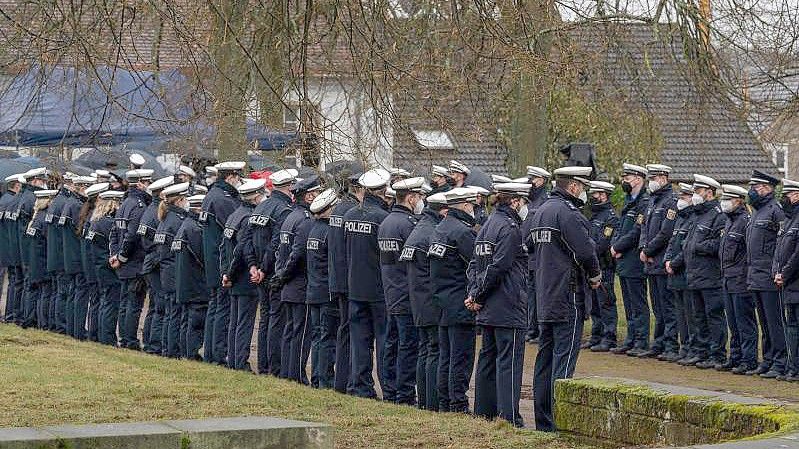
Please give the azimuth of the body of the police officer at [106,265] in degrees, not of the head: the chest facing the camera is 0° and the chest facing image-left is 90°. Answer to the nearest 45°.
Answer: approximately 225°

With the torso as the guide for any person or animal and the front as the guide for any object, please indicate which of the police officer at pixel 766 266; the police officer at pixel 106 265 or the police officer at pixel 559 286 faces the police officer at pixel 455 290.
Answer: the police officer at pixel 766 266

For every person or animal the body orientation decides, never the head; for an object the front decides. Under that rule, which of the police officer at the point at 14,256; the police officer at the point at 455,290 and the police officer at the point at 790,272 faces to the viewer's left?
the police officer at the point at 790,272

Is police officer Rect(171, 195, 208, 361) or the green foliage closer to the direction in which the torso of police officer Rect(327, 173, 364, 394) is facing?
the green foliage

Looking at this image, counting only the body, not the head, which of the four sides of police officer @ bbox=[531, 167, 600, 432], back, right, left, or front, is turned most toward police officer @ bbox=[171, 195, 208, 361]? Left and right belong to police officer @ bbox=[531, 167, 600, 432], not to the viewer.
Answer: left

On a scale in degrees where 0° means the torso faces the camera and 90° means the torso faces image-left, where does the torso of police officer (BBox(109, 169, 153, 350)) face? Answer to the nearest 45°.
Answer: approximately 225°

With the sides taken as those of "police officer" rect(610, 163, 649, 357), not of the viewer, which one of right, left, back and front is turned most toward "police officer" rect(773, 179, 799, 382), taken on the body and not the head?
left

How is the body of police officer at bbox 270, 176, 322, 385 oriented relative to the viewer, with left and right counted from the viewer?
facing away from the viewer and to the right of the viewer
